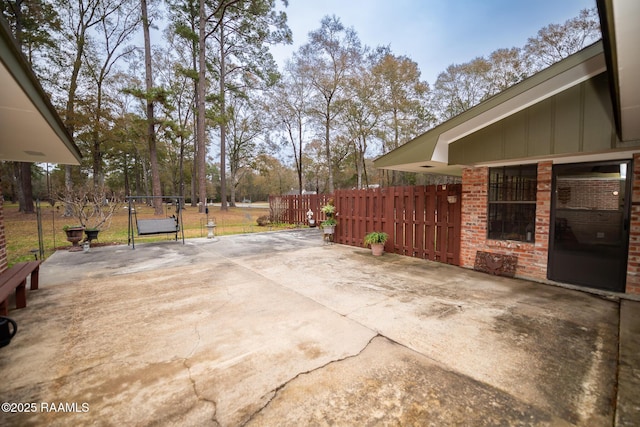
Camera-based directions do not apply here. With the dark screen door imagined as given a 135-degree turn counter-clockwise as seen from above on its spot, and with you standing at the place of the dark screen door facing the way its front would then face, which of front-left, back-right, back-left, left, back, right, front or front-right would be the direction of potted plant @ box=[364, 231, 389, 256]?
back

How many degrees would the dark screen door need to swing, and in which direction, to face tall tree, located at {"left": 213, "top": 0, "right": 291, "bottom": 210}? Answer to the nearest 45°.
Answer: approximately 45° to its right

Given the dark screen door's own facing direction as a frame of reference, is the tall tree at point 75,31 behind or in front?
in front

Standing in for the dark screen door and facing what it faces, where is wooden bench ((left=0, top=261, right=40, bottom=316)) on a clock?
The wooden bench is roughly at 12 o'clock from the dark screen door.

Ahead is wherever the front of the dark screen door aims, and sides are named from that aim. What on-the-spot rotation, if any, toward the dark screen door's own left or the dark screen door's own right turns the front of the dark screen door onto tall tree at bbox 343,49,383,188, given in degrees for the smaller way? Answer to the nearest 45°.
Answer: approximately 90° to the dark screen door's own right

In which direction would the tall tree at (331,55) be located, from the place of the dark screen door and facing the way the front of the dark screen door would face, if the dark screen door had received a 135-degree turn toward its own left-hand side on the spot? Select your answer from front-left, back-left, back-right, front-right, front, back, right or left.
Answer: back-left

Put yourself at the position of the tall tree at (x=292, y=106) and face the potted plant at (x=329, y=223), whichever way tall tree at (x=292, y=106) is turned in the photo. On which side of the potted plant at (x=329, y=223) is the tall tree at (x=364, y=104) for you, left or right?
left

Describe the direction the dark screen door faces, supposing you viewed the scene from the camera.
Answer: facing the viewer and to the left of the viewer

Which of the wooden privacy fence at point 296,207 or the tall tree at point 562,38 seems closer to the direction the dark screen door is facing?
the wooden privacy fence

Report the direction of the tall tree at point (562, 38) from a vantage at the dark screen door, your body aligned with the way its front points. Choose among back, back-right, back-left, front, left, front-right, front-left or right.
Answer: back-right

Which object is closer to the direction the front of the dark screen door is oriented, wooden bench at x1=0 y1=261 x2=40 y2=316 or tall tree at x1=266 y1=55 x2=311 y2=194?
the wooden bench

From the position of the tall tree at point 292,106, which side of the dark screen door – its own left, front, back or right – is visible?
right
